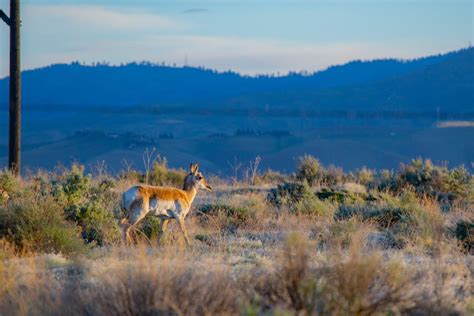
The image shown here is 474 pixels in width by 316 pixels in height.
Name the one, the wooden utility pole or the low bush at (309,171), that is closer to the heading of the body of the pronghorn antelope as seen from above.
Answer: the low bush

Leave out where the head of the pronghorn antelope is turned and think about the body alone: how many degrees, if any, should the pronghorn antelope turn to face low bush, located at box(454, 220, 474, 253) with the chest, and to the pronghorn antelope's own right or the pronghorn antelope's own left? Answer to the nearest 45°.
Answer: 0° — it already faces it

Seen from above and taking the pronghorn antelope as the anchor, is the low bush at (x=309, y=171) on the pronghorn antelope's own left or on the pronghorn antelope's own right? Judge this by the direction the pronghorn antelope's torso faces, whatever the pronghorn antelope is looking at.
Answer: on the pronghorn antelope's own left

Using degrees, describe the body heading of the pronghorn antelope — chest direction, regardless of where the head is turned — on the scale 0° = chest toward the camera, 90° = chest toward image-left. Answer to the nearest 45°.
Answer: approximately 270°

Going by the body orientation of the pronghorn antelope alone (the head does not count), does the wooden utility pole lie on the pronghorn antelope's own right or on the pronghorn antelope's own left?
on the pronghorn antelope's own left

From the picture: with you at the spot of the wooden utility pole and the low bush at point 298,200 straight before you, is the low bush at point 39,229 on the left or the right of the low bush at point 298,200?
right

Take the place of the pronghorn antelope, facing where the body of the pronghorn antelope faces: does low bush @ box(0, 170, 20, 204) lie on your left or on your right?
on your left

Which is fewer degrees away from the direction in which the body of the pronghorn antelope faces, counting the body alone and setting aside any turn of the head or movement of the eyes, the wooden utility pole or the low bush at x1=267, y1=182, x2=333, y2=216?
the low bush

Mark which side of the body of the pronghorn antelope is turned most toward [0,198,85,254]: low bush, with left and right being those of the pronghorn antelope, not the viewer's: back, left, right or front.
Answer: back

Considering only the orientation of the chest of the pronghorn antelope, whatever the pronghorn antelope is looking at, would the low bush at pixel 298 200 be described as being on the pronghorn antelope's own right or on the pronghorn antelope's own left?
on the pronghorn antelope's own left
